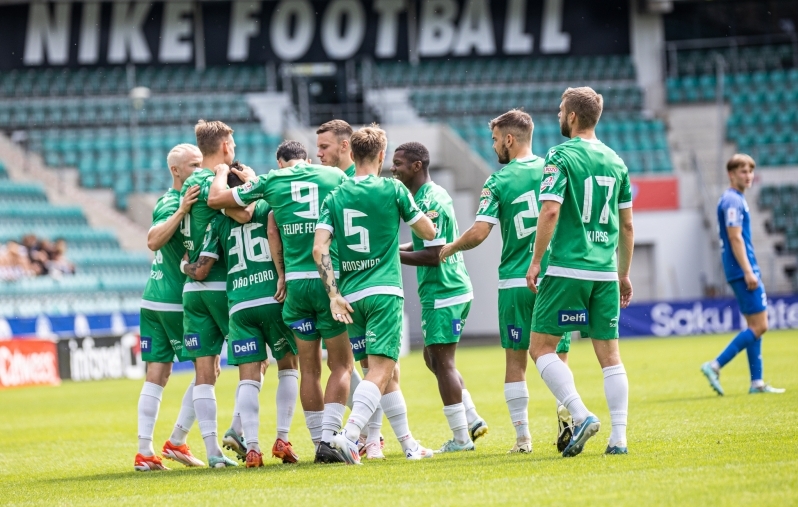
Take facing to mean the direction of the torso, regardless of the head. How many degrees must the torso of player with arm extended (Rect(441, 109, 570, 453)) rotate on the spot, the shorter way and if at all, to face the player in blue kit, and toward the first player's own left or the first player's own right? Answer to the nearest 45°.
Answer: approximately 90° to the first player's own right

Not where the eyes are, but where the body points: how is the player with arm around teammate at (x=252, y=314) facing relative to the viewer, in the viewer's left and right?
facing away from the viewer

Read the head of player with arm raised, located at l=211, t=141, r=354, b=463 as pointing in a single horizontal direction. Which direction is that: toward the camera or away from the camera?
away from the camera

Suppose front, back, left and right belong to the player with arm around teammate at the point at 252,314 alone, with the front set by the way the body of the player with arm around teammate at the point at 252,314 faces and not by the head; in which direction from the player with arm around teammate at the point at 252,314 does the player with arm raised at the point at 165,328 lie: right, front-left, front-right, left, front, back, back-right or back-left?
front-left

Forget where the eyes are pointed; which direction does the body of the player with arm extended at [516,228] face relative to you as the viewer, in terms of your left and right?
facing away from the viewer and to the left of the viewer

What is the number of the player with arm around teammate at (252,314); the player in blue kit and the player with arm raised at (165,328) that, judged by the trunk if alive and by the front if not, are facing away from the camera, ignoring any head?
1
